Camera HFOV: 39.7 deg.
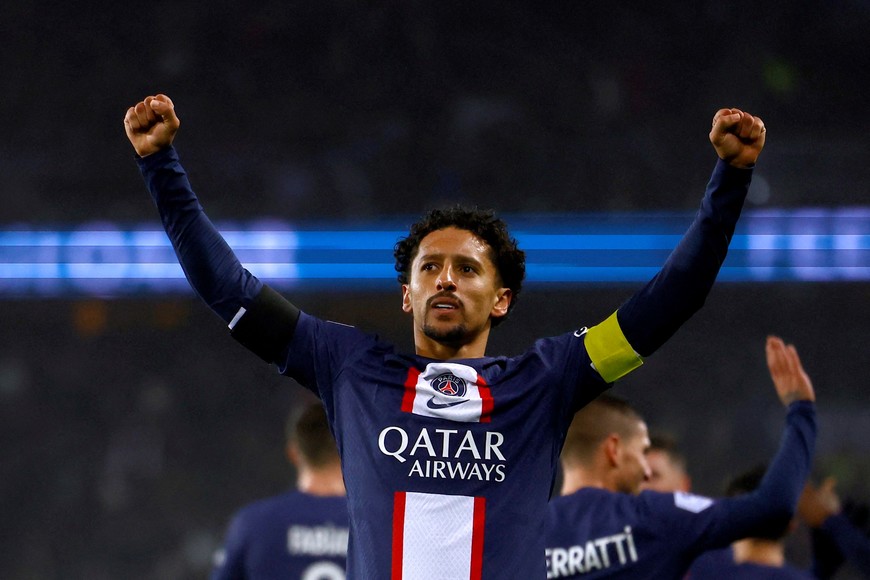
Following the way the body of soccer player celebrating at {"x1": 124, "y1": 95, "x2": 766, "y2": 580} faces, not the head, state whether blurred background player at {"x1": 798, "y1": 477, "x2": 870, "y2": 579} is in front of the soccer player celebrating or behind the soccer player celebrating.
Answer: behind

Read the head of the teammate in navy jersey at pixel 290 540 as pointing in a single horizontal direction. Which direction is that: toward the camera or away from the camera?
away from the camera

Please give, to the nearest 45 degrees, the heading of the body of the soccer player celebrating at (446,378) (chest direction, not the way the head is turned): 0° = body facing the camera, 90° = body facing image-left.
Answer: approximately 0°

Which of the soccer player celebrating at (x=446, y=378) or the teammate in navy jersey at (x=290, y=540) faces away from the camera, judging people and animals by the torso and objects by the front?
the teammate in navy jersey

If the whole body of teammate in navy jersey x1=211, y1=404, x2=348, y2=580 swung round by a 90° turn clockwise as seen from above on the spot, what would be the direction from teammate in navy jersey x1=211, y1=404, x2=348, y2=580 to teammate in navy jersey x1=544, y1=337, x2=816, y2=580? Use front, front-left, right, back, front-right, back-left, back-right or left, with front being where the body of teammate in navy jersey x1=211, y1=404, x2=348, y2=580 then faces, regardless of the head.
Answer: front-right

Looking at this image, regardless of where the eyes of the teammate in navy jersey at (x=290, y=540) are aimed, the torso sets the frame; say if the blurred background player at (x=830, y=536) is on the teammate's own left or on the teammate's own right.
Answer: on the teammate's own right

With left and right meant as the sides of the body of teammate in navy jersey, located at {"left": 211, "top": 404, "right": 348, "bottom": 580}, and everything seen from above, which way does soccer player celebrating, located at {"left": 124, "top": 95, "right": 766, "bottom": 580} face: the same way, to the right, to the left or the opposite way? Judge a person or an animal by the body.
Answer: the opposite way

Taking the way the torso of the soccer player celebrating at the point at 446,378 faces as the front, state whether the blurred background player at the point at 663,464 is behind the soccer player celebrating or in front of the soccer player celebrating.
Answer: behind

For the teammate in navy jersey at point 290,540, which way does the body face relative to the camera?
away from the camera

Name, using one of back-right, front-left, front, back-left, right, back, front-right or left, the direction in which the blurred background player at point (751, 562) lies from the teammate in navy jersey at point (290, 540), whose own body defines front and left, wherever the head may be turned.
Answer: right

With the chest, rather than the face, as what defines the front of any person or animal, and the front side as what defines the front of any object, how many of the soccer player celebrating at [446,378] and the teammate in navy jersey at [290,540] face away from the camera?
1

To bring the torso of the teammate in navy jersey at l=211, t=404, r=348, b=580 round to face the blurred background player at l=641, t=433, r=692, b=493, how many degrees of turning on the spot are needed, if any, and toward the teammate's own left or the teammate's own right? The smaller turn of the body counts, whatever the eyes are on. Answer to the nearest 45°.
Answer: approximately 45° to the teammate's own right
